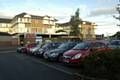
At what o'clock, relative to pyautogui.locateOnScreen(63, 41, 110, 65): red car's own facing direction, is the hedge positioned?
The hedge is roughly at 10 o'clock from the red car.

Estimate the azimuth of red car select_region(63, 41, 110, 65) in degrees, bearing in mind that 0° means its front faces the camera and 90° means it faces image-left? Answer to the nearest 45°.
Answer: approximately 45°
